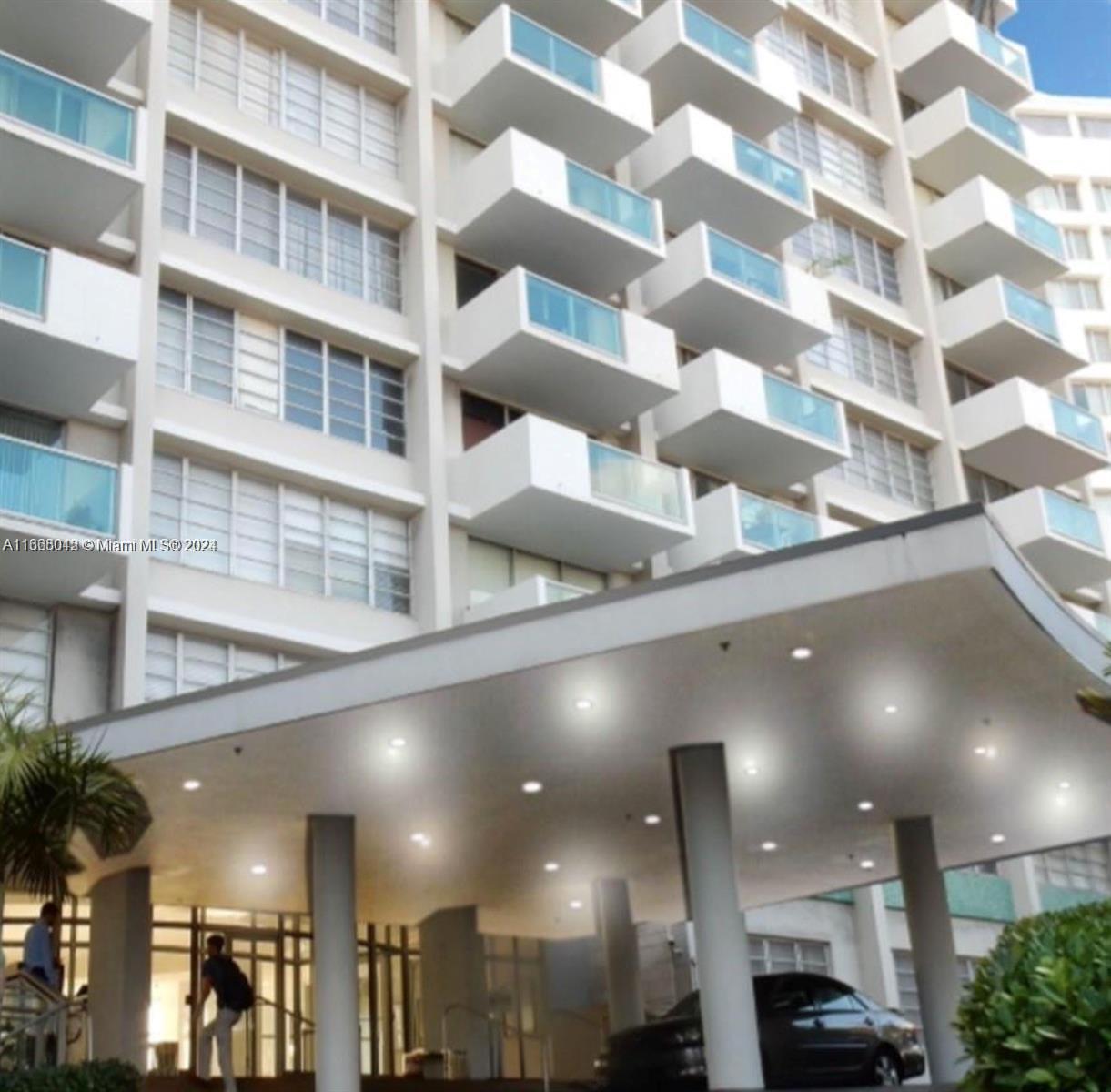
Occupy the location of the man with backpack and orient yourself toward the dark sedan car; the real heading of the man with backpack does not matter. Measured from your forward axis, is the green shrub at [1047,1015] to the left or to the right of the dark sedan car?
right

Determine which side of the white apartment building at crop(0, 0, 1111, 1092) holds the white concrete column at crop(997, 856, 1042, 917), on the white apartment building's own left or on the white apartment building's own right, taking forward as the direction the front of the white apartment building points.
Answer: on the white apartment building's own left

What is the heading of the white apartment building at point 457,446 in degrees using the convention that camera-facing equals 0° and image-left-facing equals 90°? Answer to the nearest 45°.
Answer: approximately 315°
